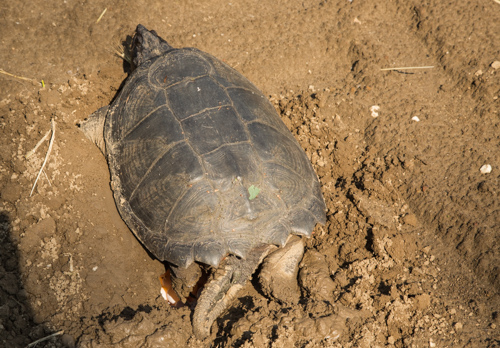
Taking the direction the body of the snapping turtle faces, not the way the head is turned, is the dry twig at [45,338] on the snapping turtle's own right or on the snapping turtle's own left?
on the snapping turtle's own left

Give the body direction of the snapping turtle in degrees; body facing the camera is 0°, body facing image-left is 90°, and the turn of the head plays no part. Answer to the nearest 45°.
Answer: approximately 135°

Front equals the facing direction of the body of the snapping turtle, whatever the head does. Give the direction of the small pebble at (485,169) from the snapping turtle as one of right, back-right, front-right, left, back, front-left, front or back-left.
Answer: back-right

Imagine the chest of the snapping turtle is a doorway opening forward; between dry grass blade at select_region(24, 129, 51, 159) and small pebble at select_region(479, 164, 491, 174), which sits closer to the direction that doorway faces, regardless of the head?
the dry grass blade

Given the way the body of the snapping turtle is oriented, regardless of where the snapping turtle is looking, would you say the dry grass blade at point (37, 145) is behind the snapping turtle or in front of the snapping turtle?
in front
